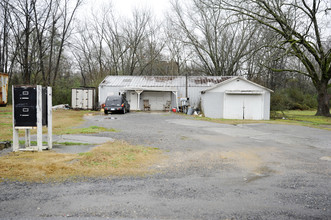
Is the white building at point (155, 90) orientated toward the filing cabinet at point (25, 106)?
yes

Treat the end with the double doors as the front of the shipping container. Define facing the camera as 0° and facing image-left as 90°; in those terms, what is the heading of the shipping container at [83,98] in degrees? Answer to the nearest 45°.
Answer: approximately 0°

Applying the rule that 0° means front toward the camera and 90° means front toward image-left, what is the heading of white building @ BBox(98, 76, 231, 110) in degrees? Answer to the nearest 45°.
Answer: approximately 0°

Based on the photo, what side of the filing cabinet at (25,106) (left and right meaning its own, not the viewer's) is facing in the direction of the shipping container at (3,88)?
back

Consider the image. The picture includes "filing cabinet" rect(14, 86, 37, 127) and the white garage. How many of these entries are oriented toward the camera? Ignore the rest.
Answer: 2

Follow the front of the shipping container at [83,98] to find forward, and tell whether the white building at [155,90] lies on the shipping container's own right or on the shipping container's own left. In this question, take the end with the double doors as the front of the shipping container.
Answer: on the shipping container's own left
